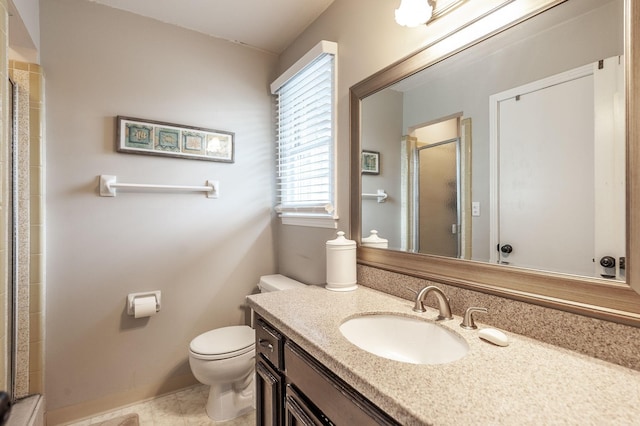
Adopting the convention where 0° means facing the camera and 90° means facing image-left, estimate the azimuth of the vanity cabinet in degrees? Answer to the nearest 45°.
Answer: approximately 45°

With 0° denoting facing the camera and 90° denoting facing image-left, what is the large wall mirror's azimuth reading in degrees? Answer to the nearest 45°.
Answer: approximately 45°
